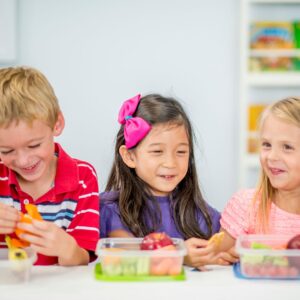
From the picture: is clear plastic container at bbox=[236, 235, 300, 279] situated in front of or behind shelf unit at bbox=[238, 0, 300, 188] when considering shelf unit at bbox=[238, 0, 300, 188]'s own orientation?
in front

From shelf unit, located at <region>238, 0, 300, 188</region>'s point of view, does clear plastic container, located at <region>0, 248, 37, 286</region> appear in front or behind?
in front

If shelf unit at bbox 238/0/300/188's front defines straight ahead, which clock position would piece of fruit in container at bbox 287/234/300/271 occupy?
The piece of fruit in container is roughly at 12 o'clock from the shelf unit.

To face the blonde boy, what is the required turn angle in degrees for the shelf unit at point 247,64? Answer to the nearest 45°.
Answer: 0° — it already faces them

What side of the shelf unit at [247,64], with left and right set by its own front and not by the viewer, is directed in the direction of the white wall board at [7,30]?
right

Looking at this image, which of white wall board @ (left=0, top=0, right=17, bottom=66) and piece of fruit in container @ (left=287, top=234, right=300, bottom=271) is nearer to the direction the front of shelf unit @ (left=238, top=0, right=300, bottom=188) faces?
the piece of fruit in container

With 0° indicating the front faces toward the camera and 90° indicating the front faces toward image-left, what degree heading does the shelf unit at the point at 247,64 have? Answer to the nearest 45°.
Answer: approximately 0°
